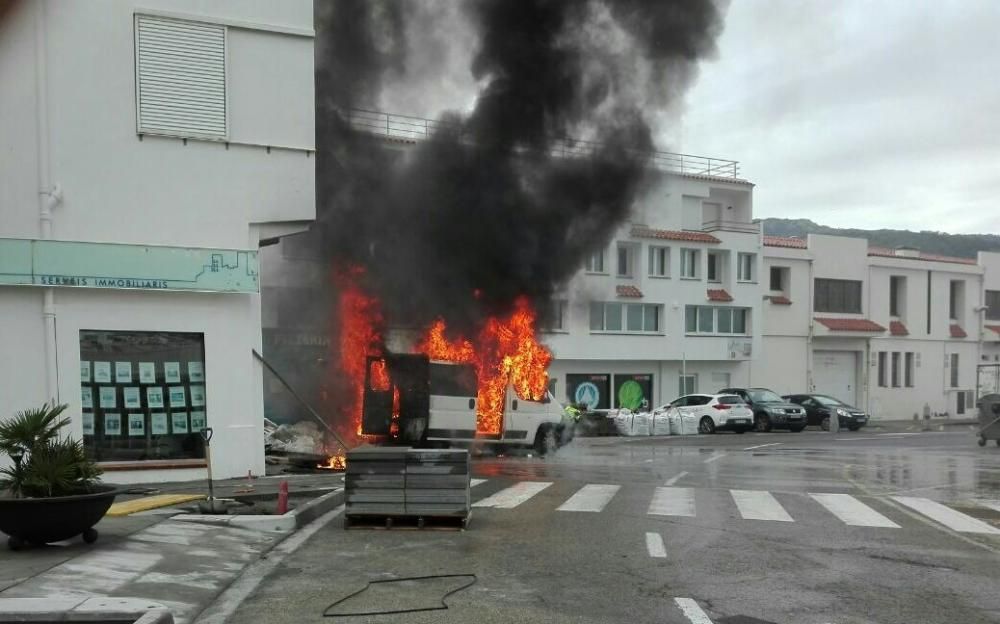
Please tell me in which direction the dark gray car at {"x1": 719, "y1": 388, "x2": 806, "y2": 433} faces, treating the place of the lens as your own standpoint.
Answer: facing the viewer and to the right of the viewer

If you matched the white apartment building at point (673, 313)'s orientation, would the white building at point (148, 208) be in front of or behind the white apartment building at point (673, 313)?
in front

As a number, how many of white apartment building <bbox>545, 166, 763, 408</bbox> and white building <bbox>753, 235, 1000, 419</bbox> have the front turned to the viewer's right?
0

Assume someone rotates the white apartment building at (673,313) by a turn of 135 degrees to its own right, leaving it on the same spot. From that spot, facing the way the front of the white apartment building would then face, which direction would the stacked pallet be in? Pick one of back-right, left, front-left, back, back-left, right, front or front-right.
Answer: back-left

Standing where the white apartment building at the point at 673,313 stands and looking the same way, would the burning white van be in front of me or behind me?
in front

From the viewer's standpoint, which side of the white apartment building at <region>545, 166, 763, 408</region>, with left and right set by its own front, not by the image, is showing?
front

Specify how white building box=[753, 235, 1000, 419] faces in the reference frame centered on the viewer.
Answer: facing the viewer and to the left of the viewer
